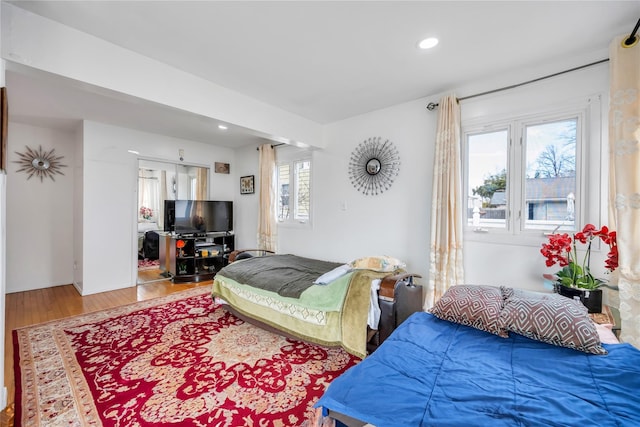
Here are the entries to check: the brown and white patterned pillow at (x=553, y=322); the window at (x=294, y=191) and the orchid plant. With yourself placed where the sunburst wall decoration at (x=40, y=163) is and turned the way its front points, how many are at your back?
0

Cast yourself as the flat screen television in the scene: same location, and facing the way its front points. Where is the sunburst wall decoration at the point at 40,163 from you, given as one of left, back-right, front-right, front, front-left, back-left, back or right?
back-right

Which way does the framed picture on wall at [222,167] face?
toward the camera

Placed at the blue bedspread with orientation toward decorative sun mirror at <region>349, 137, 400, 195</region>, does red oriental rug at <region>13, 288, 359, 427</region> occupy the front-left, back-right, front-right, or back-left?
front-left

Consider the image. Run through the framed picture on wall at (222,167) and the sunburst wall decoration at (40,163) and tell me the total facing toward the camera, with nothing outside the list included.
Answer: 2

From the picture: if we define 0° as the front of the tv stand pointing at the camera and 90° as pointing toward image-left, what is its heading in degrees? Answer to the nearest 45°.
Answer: approximately 315°

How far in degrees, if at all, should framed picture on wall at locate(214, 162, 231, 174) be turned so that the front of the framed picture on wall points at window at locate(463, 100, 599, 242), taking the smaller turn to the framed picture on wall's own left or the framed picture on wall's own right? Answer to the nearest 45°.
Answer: approximately 45° to the framed picture on wall's own left

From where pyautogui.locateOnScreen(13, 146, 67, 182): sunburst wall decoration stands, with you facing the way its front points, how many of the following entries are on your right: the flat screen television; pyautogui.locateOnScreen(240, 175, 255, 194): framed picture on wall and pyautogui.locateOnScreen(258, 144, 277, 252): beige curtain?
0

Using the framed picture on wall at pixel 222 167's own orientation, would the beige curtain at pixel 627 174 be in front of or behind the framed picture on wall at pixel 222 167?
in front

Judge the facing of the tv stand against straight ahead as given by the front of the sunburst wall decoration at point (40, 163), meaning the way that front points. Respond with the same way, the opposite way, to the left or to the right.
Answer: the same way

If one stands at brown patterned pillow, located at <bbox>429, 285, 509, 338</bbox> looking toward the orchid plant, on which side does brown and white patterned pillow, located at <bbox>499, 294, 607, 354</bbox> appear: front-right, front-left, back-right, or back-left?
front-right

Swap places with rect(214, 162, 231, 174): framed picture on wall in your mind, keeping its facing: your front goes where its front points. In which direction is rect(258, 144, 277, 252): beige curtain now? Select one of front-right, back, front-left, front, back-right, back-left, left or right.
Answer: front-left

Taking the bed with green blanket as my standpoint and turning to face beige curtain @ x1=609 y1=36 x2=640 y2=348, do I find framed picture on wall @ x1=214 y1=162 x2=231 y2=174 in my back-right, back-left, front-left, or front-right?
back-left

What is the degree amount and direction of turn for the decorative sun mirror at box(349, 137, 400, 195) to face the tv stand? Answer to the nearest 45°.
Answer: approximately 45° to its right

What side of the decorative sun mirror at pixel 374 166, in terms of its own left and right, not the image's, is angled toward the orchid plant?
left
